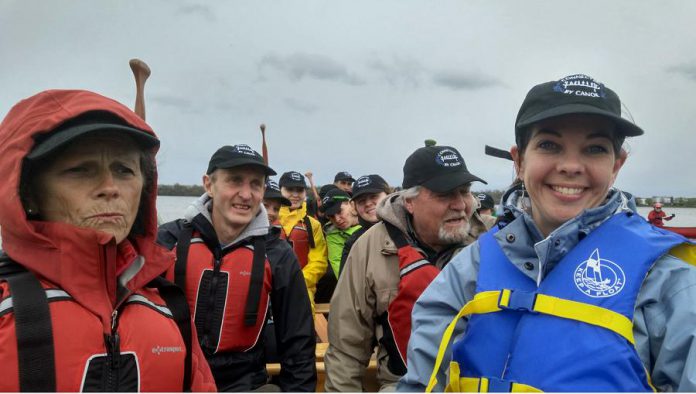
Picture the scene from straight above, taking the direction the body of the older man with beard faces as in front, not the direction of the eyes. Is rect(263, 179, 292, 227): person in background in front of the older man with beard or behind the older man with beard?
behind

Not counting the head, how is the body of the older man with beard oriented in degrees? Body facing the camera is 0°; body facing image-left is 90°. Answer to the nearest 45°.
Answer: approximately 315°

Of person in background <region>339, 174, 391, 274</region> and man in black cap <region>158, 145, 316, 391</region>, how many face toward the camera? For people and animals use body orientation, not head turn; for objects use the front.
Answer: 2

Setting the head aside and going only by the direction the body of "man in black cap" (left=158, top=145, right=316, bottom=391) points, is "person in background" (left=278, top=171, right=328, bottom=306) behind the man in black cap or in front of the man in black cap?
behind

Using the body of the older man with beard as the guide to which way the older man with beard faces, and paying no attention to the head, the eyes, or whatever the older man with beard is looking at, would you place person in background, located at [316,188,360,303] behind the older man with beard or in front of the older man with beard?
behind

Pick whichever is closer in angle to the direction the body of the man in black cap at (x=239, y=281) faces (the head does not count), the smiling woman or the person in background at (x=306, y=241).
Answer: the smiling woman

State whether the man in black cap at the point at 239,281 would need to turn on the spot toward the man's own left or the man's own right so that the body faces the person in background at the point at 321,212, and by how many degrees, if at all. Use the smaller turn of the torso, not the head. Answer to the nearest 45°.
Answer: approximately 180°

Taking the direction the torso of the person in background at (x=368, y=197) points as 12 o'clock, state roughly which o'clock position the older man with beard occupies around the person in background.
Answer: The older man with beard is roughly at 12 o'clock from the person in background.
